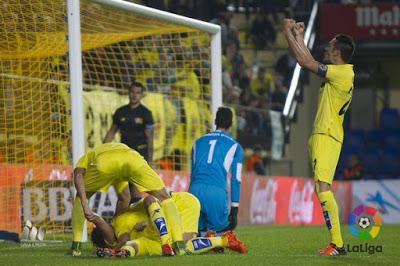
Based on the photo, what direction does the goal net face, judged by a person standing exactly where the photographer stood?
facing the viewer and to the right of the viewer

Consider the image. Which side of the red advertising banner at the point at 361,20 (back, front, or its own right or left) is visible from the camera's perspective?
front

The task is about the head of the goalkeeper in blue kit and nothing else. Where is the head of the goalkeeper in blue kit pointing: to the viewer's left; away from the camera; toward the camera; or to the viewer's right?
away from the camera

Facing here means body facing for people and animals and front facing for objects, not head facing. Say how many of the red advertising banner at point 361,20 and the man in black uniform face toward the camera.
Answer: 2

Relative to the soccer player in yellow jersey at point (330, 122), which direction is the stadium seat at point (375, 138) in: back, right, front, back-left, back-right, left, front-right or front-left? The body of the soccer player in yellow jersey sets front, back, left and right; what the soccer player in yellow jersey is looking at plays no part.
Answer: right

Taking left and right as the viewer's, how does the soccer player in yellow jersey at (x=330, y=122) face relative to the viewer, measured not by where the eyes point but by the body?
facing to the left of the viewer

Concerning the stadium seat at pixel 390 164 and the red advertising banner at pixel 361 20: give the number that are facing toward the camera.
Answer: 2

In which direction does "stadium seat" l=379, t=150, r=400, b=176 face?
toward the camera

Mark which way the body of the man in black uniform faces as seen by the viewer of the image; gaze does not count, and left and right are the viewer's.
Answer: facing the viewer

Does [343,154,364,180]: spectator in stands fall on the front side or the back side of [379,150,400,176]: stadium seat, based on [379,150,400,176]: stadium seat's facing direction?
on the front side

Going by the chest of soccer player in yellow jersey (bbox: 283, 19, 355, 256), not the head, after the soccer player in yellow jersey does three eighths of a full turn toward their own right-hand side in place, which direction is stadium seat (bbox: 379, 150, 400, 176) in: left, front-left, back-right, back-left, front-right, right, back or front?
front-left
